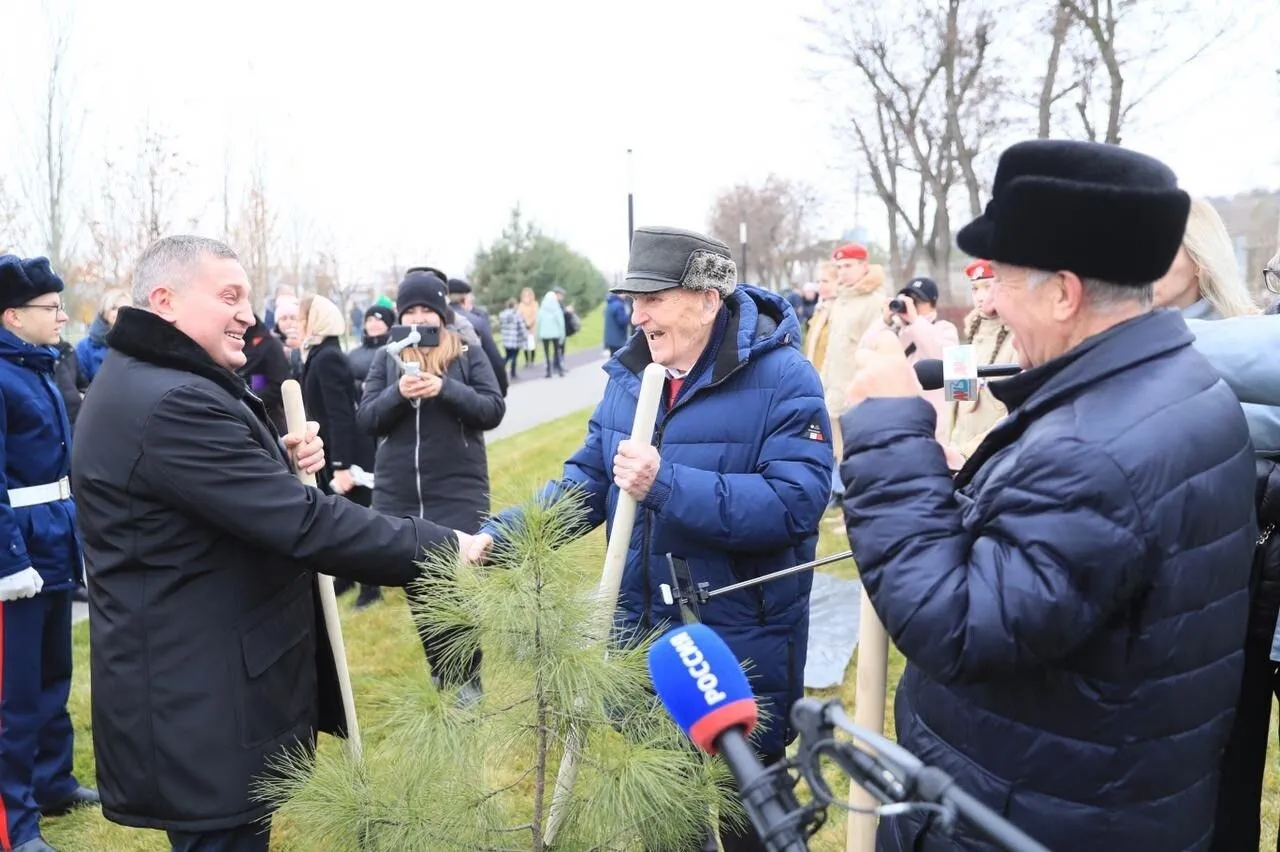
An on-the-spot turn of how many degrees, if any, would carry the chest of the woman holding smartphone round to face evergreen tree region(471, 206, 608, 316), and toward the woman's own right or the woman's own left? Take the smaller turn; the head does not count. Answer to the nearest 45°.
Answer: approximately 180°

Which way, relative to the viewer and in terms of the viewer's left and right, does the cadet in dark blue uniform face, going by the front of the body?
facing to the right of the viewer

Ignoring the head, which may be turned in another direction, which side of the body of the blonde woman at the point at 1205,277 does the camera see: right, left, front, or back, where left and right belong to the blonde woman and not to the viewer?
left

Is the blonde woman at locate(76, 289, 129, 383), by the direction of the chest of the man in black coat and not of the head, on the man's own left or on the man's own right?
on the man's own left

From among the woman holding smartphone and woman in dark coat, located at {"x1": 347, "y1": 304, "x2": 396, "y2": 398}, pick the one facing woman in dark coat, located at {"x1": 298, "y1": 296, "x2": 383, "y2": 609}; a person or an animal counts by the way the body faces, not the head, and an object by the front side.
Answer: woman in dark coat, located at {"x1": 347, "y1": 304, "x2": 396, "y2": 398}

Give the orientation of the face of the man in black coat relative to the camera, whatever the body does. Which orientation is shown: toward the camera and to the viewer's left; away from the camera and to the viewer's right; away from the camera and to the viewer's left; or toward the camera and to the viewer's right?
toward the camera and to the viewer's right

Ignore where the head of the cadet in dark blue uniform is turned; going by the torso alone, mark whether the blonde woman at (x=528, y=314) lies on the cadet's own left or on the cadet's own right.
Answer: on the cadet's own left

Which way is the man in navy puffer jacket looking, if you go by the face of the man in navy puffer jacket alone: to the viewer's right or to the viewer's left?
to the viewer's left

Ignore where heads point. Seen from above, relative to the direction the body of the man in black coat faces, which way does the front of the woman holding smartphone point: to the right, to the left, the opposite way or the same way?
to the right

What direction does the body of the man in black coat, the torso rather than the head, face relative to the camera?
to the viewer's right
